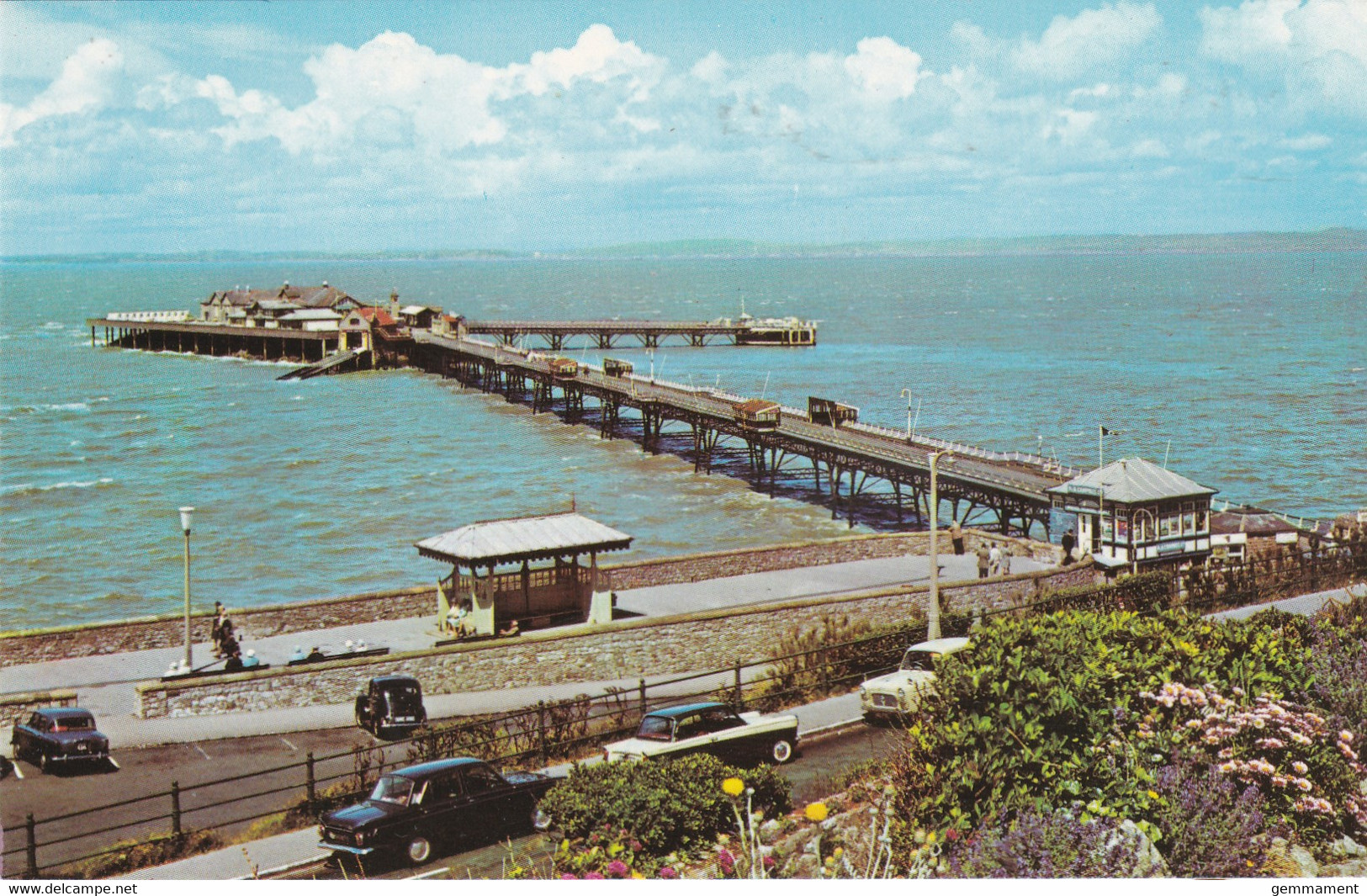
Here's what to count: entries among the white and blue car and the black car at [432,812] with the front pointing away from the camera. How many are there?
0

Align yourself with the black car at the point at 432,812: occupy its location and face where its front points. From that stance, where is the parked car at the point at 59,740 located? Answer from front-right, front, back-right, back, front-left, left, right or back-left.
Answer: right

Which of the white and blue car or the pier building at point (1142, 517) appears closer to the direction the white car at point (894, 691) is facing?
the white and blue car

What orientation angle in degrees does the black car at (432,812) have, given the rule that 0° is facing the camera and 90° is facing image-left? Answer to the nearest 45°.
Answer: approximately 45°

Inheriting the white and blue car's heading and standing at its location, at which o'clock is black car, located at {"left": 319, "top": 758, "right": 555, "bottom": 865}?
The black car is roughly at 12 o'clock from the white and blue car.

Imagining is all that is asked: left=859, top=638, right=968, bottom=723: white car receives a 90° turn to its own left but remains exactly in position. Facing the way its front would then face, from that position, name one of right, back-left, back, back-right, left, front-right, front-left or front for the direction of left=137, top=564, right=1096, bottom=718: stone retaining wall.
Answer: back

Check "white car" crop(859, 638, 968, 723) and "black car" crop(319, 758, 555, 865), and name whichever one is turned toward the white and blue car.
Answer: the white car

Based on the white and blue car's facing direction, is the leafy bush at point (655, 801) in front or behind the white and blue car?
in front

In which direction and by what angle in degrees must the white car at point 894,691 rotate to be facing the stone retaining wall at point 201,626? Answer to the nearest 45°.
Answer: approximately 90° to its right

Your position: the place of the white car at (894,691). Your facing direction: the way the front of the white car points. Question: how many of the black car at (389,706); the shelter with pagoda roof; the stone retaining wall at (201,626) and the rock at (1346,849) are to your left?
1
